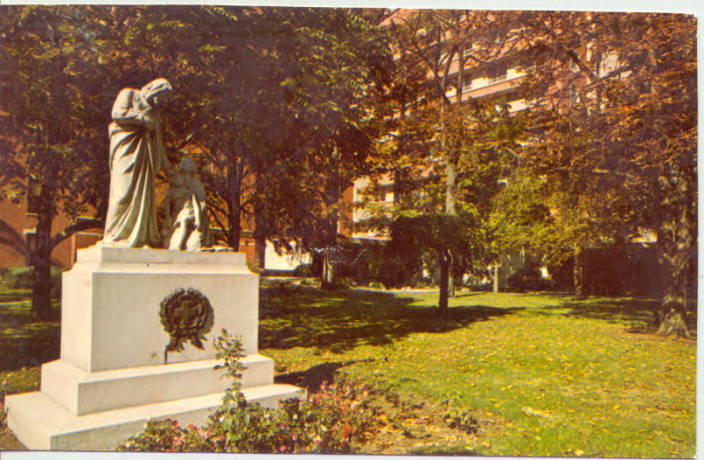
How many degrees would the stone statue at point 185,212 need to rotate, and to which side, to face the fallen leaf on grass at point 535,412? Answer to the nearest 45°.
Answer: approximately 90° to its left

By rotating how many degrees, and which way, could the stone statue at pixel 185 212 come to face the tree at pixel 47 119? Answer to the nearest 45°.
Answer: approximately 135° to its right

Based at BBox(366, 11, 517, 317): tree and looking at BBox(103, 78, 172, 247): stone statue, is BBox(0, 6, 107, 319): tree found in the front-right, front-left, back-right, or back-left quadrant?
front-right

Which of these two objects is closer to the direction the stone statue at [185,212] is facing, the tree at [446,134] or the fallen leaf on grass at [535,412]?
the fallen leaf on grass

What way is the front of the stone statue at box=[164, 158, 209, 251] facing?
toward the camera

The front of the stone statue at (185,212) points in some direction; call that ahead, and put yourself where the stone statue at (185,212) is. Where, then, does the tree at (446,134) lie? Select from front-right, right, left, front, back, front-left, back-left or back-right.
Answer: back-left

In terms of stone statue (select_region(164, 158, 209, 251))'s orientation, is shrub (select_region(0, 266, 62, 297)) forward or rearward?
rearward
